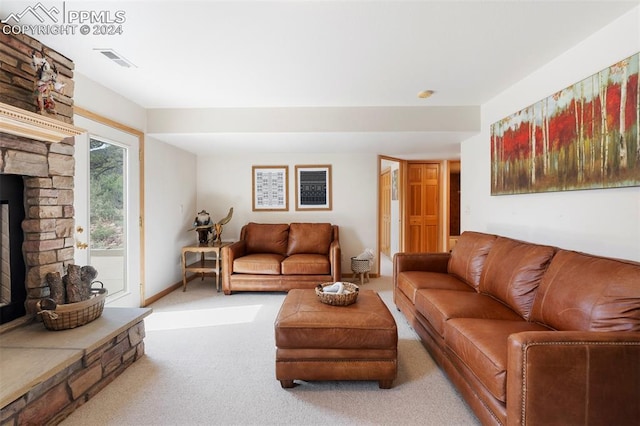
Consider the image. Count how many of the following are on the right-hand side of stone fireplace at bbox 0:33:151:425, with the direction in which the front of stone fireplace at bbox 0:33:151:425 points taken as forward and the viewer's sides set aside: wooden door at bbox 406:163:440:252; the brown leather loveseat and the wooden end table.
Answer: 0

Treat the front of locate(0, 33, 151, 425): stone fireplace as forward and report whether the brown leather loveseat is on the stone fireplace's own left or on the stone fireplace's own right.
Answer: on the stone fireplace's own left

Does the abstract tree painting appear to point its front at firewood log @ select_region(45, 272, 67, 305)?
yes

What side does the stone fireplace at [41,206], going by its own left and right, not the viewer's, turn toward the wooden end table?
left

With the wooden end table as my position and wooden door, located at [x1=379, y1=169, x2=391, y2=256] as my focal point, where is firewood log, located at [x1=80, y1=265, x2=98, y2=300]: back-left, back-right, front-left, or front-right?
back-right

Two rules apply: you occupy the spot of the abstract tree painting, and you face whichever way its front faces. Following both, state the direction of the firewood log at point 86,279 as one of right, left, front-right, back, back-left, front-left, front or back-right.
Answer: front

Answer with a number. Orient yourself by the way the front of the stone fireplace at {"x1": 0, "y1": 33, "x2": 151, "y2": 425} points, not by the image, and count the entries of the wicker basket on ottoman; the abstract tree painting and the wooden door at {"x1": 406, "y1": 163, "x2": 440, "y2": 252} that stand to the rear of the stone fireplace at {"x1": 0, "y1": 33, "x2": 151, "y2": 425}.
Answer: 0

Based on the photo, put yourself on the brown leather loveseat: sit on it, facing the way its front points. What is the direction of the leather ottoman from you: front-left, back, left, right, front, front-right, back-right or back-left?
front

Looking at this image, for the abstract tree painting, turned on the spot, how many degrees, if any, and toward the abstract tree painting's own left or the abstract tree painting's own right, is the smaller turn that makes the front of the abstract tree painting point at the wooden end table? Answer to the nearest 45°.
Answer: approximately 45° to the abstract tree painting's own right

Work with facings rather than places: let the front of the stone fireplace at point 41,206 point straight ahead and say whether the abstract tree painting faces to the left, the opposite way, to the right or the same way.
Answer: the opposite way

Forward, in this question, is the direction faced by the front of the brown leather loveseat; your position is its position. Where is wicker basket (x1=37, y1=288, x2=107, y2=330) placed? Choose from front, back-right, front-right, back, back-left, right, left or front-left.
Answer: front-right

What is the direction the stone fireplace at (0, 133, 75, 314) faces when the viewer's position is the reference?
facing the viewer and to the right of the viewer

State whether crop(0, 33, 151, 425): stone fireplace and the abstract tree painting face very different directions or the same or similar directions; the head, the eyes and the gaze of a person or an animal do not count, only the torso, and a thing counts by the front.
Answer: very different directions

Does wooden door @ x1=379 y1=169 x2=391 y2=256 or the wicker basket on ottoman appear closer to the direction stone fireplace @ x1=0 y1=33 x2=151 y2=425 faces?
the wicker basket on ottoman

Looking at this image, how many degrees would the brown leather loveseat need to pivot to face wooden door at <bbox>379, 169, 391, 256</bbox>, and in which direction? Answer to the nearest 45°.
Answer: approximately 135° to its left

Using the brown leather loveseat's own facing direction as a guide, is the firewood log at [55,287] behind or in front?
in front

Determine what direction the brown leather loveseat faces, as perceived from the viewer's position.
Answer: facing the viewer

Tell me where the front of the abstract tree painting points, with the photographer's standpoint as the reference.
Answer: facing the viewer and to the left of the viewer

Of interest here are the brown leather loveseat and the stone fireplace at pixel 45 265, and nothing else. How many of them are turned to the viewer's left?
0

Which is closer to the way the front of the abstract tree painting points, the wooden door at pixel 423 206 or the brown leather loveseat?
the brown leather loveseat
